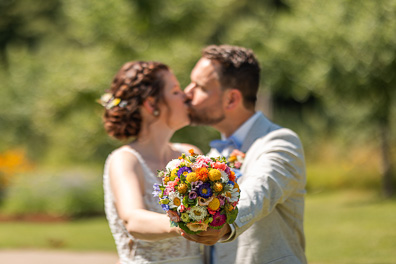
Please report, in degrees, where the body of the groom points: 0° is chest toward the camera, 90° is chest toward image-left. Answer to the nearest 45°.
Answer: approximately 90°

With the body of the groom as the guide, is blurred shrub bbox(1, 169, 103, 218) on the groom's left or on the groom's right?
on the groom's right

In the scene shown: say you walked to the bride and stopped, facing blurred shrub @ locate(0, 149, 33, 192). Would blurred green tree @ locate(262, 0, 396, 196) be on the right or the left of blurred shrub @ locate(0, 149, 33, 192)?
right

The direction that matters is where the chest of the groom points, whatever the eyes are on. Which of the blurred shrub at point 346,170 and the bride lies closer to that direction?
the bride

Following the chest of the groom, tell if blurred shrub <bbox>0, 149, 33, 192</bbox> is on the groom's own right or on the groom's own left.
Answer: on the groom's own right

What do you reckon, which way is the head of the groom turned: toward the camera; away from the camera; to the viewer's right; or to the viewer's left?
to the viewer's left

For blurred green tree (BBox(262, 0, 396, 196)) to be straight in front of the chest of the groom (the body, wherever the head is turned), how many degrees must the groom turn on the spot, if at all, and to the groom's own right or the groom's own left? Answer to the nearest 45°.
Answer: approximately 90° to the groom's own right

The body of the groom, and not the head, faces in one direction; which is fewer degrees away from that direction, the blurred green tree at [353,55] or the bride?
the bride

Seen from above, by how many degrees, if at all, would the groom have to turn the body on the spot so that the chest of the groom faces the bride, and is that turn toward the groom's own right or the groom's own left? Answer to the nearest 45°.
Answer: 0° — they already face them

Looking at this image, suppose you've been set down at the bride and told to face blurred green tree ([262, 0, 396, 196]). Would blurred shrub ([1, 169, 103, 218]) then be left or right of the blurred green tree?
left
